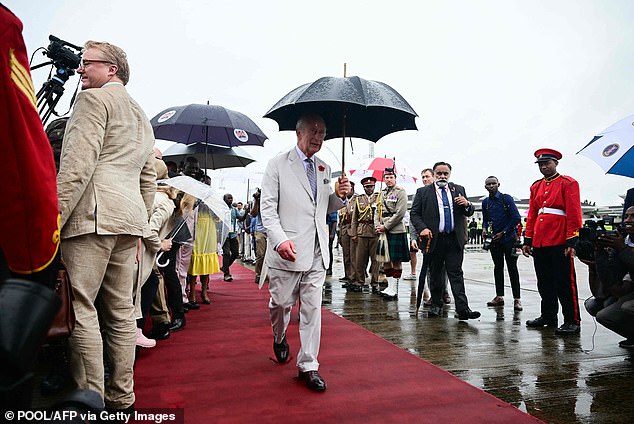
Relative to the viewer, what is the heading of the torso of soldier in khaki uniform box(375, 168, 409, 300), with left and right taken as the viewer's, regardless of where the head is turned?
facing the viewer and to the left of the viewer

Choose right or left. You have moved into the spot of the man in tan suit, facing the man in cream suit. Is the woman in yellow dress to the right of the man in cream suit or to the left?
left

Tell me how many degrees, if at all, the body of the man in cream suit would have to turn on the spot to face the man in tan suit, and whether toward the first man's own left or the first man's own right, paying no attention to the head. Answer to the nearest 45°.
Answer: approximately 90° to the first man's own right

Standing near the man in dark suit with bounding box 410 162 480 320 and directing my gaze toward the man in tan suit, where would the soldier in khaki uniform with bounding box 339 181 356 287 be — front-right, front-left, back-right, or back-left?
back-right

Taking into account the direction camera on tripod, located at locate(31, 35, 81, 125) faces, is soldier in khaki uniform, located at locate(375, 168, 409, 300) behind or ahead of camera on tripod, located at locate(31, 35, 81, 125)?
ahead

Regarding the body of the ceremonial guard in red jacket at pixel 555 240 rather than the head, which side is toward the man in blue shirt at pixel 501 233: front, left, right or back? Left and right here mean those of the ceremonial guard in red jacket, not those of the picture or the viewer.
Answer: right

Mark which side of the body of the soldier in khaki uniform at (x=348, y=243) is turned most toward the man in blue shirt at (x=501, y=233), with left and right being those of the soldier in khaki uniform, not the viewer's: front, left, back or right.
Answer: left

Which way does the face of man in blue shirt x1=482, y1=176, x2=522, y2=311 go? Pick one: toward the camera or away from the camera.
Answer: toward the camera

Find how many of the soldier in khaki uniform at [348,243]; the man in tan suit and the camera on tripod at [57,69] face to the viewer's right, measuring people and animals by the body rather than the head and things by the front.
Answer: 1

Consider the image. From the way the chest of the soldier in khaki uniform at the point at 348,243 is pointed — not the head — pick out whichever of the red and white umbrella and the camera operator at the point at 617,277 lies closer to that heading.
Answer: the camera operator

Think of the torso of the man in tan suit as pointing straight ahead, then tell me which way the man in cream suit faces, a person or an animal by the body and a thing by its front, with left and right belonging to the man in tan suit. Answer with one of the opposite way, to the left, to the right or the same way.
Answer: the opposite way

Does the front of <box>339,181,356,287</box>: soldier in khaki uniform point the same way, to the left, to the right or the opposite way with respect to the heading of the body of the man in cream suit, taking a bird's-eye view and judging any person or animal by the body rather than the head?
to the right

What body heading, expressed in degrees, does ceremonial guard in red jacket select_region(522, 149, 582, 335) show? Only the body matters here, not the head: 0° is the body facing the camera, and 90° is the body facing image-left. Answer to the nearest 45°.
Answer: approximately 45°

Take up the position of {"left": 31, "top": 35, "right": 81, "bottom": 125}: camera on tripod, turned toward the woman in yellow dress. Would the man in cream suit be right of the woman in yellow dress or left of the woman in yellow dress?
right
